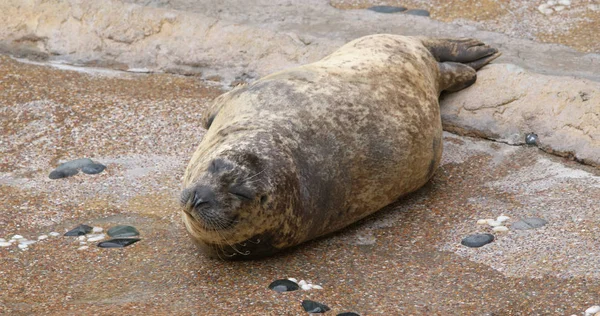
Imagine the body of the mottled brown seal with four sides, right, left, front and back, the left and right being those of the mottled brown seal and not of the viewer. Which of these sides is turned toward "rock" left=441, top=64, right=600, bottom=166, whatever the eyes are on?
back

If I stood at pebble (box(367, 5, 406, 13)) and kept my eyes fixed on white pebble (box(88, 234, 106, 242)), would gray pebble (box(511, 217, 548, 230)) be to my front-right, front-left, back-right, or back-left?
front-left

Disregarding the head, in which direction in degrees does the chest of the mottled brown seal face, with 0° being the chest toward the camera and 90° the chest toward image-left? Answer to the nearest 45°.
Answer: approximately 45°

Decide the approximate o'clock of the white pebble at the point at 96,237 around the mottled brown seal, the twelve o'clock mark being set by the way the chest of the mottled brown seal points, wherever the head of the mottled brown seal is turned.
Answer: The white pebble is roughly at 1 o'clock from the mottled brown seal.

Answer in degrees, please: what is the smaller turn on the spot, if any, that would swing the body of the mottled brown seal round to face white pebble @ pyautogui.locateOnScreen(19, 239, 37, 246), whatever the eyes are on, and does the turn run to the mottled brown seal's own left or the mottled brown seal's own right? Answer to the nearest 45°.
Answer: approximately 45° to the mottled brown seal's own right

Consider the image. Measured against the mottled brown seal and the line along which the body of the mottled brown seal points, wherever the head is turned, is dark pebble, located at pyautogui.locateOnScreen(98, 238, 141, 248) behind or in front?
in front

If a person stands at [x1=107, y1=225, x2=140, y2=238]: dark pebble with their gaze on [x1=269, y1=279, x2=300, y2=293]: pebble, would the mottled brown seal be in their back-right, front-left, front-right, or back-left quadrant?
front-left

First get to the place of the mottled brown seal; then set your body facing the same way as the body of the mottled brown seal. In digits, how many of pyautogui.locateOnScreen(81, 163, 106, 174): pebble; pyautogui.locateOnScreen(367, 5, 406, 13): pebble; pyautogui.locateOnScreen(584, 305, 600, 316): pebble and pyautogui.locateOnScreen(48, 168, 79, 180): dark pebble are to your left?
1

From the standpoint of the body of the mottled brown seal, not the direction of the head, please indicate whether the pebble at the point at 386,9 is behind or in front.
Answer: behind

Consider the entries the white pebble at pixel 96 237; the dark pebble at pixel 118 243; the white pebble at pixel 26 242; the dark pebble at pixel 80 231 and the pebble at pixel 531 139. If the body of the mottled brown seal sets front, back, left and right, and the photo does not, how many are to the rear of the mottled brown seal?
1

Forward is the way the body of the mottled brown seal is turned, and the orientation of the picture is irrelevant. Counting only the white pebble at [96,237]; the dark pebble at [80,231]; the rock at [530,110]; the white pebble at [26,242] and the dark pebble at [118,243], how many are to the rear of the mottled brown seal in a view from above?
1

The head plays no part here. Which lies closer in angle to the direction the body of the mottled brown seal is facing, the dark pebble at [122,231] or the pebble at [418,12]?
the dark pebble

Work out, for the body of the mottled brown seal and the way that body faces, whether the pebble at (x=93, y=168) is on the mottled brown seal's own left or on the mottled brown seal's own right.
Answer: on the mottled brown seal's own right

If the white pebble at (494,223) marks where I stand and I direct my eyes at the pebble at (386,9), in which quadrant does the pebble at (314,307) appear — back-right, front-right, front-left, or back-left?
back-left

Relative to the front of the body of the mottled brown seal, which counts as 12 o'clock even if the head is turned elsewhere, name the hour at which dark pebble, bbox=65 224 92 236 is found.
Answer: The dark pebble is roughly at 1 o'clock from the mottled brown seal.

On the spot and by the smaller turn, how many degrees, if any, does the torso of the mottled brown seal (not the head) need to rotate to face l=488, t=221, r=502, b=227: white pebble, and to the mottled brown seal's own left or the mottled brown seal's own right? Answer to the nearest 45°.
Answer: approximately 135° to the mottled brown seal's own left

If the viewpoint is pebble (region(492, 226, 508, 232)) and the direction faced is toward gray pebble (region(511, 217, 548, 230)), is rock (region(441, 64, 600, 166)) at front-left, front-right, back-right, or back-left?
front-left
